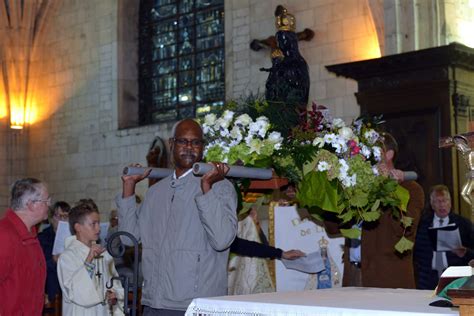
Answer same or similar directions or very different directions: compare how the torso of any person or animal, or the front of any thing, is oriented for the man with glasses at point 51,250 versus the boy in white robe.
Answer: same or similar directions

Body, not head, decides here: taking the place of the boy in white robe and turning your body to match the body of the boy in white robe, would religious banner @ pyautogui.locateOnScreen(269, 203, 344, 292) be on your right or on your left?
on your left

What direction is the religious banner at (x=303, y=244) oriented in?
toward the camera

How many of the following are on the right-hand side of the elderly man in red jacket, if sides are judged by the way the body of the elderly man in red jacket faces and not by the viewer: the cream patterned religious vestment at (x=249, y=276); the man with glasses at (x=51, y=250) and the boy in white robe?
0

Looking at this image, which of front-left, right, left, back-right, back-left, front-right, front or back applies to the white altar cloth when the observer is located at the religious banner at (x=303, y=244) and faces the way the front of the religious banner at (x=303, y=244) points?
front

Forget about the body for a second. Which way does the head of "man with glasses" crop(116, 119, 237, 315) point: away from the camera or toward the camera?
toward the camera

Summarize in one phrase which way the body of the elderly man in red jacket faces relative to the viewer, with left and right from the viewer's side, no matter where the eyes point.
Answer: facing to the right of the viewer

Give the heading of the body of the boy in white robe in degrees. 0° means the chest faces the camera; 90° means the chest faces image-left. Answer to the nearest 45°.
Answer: approximately 315°
